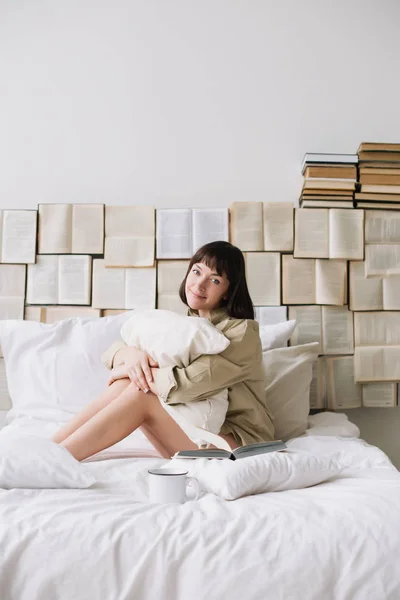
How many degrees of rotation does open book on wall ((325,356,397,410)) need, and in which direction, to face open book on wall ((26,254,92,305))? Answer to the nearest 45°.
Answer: approximately 90° to its right

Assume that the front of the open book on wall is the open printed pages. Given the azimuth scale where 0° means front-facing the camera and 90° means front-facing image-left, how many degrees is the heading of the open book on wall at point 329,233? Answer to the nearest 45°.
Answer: approximately 0°
